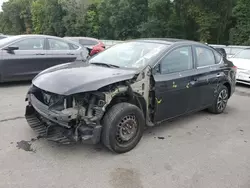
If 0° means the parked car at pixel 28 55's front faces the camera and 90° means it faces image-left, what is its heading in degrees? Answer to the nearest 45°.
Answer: approximately 90°

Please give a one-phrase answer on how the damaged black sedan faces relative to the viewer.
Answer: facing the viewer and to the left of the viewer

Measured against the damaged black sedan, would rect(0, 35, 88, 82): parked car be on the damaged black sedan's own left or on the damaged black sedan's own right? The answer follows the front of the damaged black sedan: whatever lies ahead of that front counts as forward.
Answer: on the damaged black sedan's own right

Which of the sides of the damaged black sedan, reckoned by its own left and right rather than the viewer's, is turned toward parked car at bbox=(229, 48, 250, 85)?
back

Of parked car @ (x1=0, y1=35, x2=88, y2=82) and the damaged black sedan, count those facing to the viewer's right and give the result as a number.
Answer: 0

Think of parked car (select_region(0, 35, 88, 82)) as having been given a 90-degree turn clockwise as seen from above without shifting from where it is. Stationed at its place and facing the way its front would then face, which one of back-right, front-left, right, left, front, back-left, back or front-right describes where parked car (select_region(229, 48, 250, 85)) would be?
right
